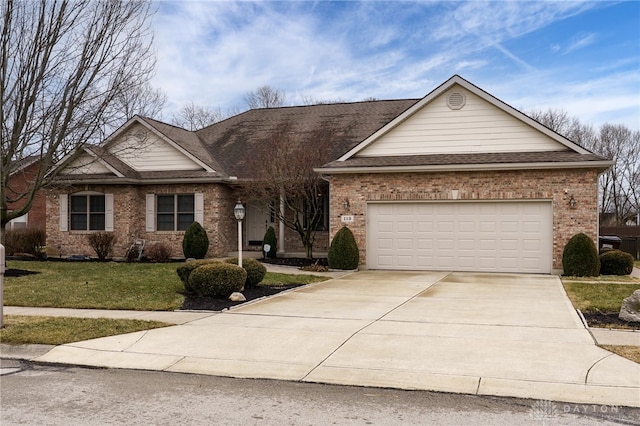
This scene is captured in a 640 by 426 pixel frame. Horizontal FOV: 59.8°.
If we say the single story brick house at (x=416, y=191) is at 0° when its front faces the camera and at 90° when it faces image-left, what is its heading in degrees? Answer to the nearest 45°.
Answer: approximately 0°

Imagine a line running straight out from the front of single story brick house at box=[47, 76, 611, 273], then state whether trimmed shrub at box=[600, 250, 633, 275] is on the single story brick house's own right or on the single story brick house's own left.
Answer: on the single story brick house's own left

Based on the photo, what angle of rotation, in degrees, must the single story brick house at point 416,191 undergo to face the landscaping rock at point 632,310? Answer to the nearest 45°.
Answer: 0° — it already faces it

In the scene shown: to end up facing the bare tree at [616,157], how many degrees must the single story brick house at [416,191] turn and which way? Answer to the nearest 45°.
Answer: approximately 135° to its left

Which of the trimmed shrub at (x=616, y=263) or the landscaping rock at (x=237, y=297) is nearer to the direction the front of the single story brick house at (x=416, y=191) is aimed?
the landscaping rock

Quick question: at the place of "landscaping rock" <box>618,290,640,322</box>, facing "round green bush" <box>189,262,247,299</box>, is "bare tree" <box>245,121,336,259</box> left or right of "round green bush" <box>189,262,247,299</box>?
right

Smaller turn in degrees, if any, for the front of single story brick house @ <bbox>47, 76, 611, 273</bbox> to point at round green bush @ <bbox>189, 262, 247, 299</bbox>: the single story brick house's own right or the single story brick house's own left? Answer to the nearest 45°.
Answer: approximately 45° to the single story brick house's own right

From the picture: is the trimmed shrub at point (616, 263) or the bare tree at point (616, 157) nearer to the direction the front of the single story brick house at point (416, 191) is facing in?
the trimmed shrub

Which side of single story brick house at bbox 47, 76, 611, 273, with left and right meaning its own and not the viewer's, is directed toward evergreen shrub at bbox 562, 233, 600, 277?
left

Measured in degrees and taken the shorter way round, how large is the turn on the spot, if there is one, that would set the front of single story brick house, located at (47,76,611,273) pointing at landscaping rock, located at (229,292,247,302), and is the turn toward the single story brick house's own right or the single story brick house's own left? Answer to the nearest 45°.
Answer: approximately 45° to the single story brick house's own right
